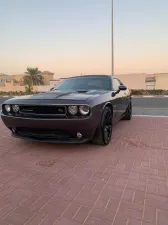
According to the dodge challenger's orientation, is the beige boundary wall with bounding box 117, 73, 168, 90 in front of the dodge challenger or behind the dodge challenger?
behind

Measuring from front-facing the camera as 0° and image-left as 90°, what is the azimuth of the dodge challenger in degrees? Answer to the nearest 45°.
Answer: approximately 45°
